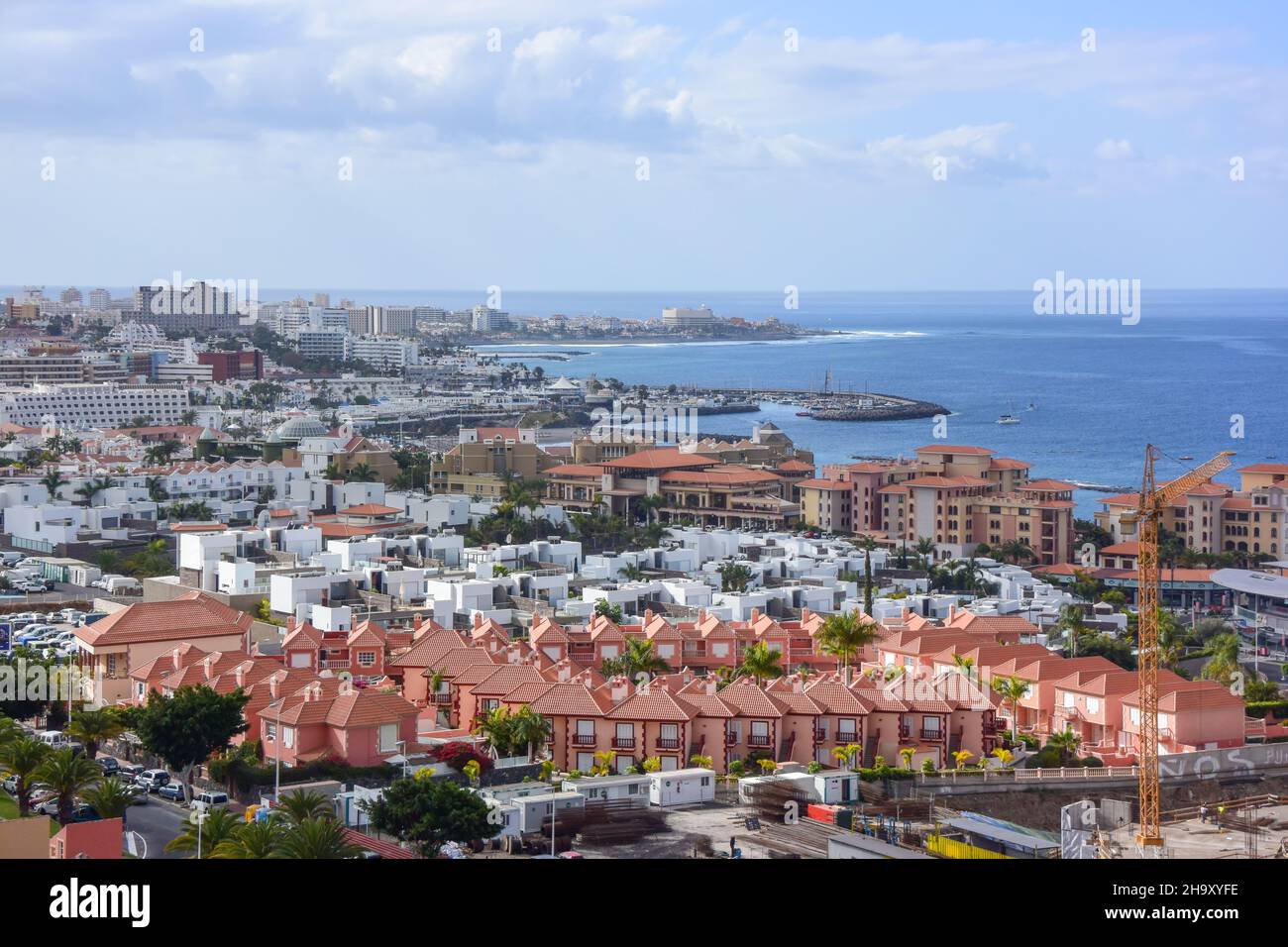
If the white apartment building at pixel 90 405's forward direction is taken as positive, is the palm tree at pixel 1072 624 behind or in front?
in front

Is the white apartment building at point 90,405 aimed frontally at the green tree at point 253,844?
yes

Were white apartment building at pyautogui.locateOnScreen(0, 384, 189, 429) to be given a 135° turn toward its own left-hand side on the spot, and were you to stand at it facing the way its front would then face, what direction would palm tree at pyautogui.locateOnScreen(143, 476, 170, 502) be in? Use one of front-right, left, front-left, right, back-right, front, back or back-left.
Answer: back-right

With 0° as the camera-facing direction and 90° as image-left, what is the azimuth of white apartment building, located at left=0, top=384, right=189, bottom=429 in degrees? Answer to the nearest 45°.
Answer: approximately 0°

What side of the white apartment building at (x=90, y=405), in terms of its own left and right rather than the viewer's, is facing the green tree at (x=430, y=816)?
front

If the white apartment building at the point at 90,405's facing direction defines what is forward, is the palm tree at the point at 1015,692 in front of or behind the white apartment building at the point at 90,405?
in front

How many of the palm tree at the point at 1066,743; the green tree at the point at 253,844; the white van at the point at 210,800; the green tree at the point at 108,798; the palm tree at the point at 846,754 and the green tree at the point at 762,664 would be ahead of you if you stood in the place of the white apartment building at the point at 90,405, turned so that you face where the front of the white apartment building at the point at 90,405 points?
6

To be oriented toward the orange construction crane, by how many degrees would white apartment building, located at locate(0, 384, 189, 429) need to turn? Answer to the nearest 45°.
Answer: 0° — it already faces it

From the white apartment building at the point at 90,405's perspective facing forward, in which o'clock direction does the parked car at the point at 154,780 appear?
The parked car is roughly at 12 o'clock from the white apartment building.

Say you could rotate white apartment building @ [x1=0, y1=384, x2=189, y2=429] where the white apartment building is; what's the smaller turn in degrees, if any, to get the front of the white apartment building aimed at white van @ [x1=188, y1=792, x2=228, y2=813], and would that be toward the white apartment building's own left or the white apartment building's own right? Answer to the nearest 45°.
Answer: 0° — it already faces it

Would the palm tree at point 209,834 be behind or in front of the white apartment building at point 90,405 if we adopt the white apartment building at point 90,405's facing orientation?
in front

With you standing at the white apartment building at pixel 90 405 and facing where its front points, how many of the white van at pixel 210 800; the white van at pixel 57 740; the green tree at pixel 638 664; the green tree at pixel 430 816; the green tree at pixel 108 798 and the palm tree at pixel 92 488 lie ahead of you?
6

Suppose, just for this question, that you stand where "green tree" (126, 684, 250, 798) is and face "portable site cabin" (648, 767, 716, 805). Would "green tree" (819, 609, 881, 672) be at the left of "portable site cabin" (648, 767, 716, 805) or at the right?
left
